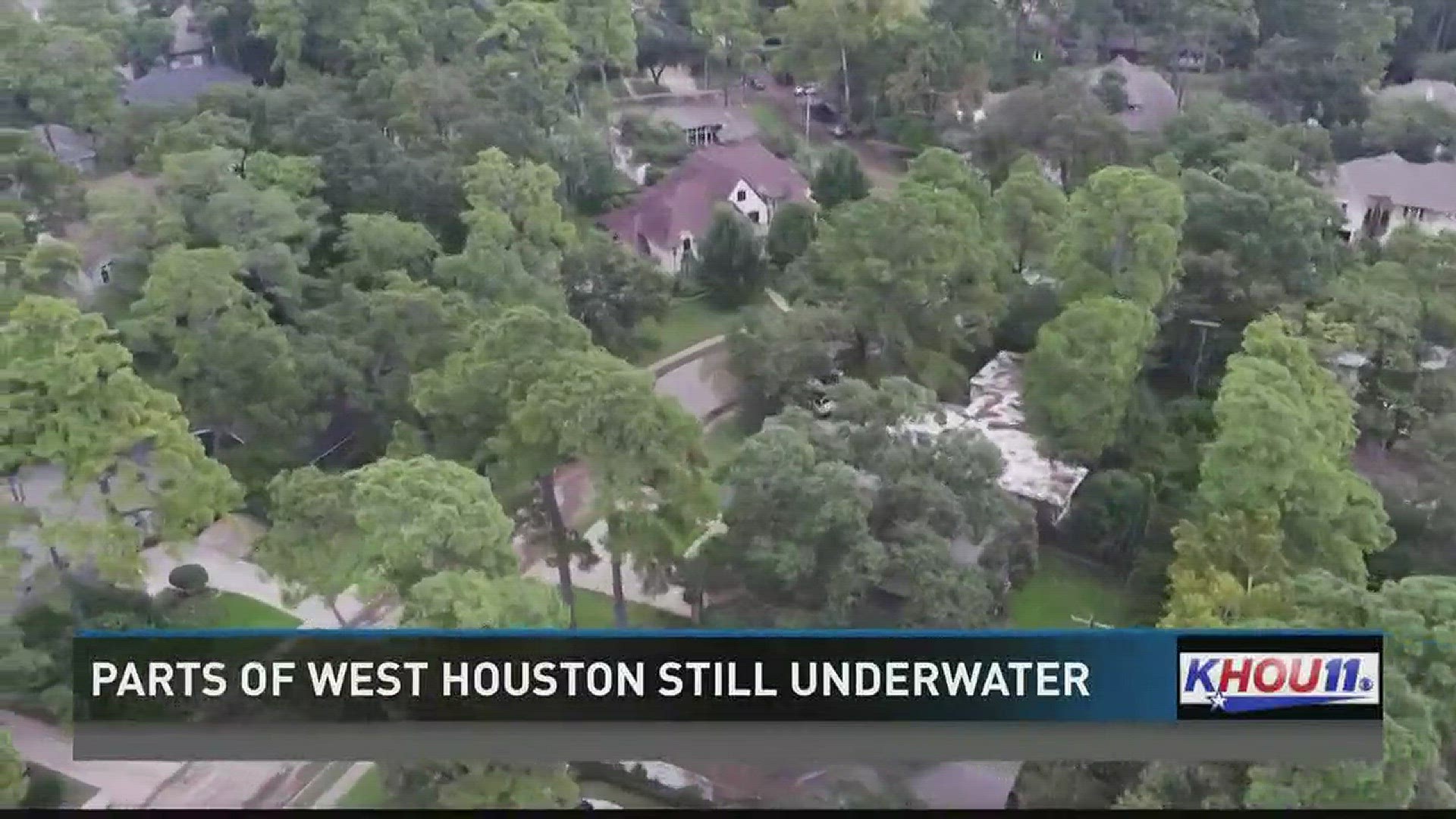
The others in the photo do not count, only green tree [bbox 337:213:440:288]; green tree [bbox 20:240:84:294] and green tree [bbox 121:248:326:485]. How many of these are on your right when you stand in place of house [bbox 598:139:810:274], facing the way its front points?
3

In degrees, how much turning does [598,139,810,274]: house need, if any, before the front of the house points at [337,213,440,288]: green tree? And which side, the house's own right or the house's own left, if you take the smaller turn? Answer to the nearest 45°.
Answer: approximately 90° to the house's own right

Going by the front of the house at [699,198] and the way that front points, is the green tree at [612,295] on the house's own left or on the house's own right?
on the house's own right

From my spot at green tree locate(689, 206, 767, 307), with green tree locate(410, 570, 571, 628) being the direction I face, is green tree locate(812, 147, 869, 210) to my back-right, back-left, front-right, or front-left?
back-left

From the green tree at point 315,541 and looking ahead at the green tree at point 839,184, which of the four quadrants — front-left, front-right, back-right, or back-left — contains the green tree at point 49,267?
front-left

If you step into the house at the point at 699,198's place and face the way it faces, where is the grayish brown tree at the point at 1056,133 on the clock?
The grayish brown tree is roughly at 10 o'clock from the house.

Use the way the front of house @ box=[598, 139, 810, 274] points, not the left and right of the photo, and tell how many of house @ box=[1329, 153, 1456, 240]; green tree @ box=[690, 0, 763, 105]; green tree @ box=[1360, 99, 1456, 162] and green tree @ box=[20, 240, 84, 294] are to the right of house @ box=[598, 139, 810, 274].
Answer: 1

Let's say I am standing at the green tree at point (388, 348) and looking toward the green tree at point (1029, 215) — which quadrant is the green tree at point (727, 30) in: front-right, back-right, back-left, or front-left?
front-left

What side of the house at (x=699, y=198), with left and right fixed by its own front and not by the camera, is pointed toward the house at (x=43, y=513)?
right

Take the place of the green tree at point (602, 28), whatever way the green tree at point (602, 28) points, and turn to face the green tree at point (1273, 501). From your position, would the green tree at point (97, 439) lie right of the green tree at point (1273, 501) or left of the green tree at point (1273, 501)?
right

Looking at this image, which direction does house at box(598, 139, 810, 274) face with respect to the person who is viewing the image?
facing the viewer and to the right of the viewer

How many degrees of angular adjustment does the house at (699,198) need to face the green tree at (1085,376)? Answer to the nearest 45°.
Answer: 0° — it already faces it

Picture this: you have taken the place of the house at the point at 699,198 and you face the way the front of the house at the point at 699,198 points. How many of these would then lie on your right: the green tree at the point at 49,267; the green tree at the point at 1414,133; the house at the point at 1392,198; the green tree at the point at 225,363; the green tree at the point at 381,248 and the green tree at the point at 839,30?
3

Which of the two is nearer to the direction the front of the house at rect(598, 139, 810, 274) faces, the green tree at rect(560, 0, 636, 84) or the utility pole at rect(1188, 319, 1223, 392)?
the utility pole

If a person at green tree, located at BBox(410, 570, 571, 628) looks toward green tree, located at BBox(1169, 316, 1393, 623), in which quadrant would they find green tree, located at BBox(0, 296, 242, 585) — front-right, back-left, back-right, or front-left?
back-left

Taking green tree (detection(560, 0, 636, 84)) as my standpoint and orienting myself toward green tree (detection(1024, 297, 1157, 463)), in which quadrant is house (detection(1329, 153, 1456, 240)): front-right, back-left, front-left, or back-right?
front-left

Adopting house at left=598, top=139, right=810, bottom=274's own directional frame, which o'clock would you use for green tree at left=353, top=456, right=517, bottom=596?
The green tree is roughly at 2 o'clock from the house.

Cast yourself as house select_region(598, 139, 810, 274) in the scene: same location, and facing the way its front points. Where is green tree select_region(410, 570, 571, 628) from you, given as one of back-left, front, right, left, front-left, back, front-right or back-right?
front-right
